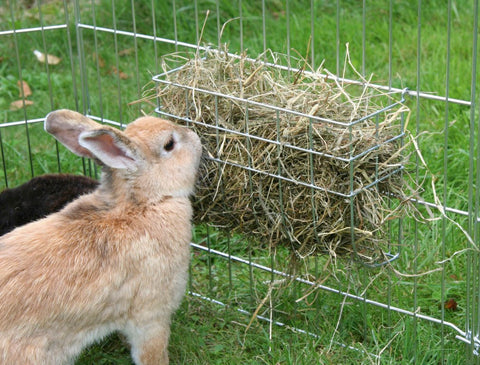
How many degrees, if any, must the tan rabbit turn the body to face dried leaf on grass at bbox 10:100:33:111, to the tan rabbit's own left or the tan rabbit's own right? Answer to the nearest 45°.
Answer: approximately 90° to the tan rabbit's own left

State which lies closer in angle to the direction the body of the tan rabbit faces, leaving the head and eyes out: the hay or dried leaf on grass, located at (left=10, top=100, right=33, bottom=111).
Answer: the hay

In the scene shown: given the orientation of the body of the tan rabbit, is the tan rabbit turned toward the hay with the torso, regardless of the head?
yes

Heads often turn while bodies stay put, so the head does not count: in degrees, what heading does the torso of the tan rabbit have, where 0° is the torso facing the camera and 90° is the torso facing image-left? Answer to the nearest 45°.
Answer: approximately 270°
